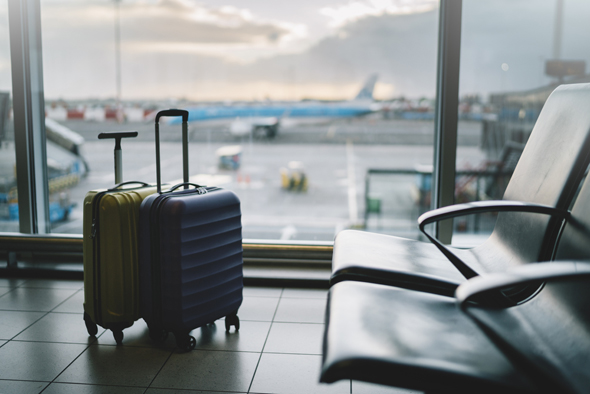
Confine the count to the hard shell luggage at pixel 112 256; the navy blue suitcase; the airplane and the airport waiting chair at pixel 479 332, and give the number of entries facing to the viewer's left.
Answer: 2

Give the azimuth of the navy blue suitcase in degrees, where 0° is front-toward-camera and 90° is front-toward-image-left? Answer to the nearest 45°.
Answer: approximately 315°

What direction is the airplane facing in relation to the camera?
to the viewer's left

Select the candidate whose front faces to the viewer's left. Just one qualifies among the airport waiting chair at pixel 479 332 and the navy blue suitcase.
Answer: the airport waiting chair

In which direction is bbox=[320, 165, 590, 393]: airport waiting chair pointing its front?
to the viewer's left

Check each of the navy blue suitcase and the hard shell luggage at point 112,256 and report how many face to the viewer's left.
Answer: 0

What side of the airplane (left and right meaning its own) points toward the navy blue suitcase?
left

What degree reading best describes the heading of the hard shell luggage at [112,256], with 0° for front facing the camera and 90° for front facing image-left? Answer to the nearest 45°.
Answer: approximately 315°

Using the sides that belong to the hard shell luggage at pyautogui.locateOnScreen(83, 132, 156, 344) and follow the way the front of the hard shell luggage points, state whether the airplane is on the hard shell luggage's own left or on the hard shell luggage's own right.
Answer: on the hard shell luggage's own left

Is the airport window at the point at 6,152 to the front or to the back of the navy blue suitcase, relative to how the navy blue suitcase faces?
to the back
